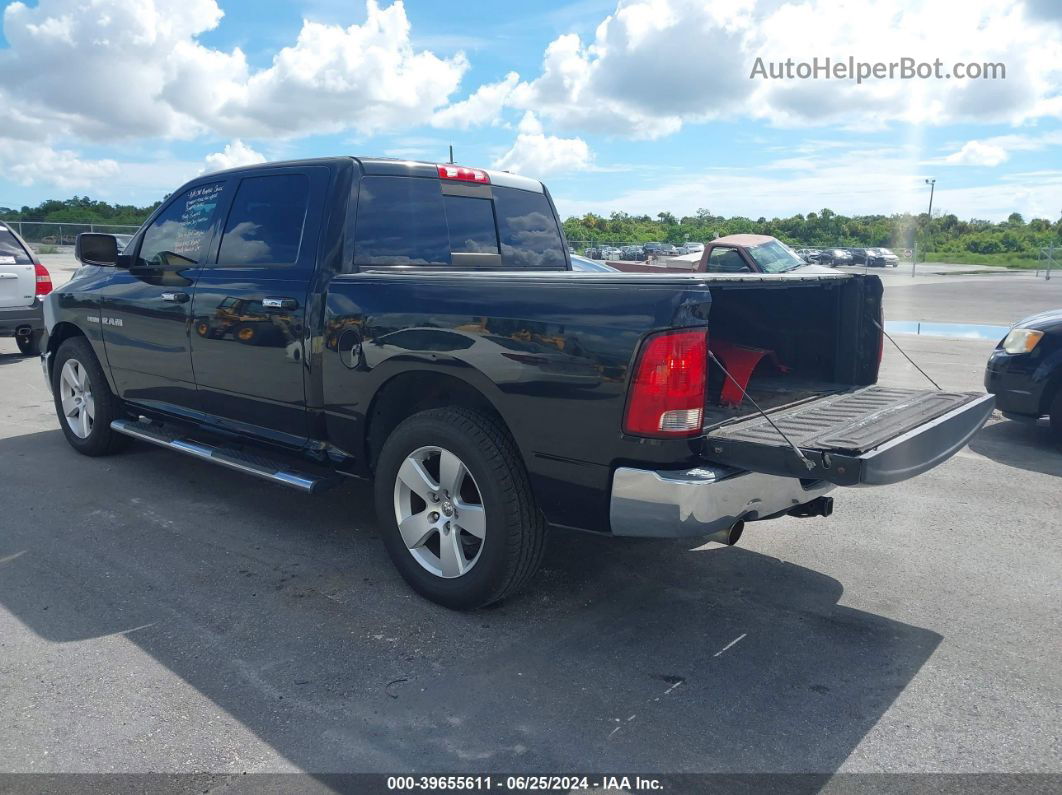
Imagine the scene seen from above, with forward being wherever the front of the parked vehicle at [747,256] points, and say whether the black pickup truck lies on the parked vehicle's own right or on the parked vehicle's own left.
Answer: on the parked vehicle's own right

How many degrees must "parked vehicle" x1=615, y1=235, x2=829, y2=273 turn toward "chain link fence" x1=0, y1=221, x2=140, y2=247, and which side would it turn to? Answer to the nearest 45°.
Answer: approximately 180°

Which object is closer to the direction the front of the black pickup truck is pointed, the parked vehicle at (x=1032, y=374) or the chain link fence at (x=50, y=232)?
the chain link fence

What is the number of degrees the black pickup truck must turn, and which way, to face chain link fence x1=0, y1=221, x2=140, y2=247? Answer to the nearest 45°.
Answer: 0° — it already faces it

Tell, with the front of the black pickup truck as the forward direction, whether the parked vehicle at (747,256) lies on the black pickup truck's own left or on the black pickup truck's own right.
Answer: on the black pickup truck's own right

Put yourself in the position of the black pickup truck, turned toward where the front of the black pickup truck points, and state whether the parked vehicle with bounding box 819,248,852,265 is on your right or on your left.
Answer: on your right

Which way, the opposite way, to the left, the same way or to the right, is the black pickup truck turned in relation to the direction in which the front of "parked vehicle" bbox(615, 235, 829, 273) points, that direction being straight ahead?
the opposite way

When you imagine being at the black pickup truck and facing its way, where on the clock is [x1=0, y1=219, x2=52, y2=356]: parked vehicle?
The parked vehicle is roughly at 12 o'clock from the black pickup truck.

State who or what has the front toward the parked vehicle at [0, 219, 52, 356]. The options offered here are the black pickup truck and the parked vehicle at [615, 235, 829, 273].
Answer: the black pickup truck
